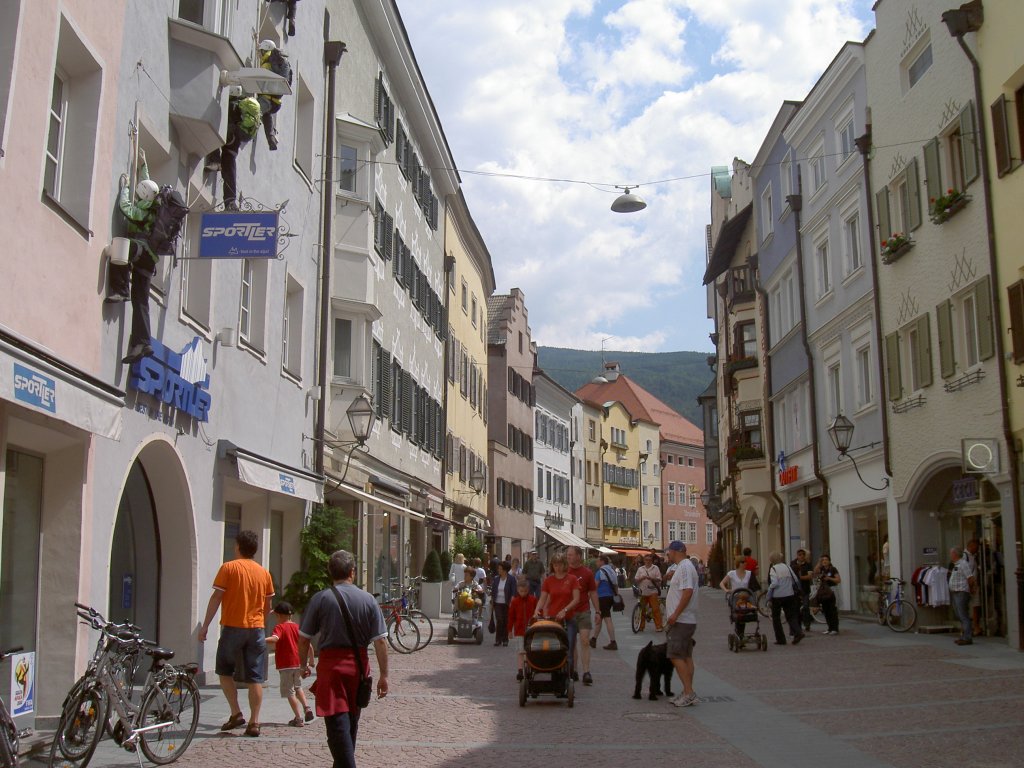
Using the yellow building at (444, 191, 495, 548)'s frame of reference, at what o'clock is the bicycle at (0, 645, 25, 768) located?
The bicycle is roughly at 3 o'clock from the yellow building.

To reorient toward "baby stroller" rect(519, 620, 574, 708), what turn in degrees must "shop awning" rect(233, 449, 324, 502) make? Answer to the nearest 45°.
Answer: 0° — it already faces it

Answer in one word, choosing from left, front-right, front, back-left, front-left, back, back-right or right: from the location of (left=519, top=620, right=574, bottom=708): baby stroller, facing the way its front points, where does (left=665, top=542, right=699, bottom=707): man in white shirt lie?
left

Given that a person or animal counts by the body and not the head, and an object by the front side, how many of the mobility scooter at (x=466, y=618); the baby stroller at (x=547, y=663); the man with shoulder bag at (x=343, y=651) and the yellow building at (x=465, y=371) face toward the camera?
2

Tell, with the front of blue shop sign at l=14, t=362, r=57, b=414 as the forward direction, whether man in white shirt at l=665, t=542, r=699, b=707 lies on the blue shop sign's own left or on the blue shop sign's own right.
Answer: on the blue shop sign's own left

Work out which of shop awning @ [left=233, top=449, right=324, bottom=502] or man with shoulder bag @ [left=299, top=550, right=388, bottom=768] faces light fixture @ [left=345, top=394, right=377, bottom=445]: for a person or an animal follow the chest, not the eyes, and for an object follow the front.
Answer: the man with shoulder bag

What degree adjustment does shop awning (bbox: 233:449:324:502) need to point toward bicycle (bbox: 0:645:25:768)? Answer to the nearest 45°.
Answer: approximately 45° to its right

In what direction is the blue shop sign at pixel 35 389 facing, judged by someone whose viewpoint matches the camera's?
facing the viewer and to the right of the viewer

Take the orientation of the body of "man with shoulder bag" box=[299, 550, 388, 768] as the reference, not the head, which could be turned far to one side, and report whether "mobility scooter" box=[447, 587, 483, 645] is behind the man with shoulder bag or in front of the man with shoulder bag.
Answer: in front

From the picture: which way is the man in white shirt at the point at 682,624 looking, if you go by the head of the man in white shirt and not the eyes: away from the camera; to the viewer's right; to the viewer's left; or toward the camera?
to the viewer's left

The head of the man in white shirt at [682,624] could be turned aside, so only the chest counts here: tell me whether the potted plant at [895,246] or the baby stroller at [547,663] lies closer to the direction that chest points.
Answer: the baby stroller

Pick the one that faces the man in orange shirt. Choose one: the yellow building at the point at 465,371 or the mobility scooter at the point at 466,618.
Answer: the mobility scooter

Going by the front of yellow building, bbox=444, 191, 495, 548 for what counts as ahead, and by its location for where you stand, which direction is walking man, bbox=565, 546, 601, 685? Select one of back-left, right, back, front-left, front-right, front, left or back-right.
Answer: right

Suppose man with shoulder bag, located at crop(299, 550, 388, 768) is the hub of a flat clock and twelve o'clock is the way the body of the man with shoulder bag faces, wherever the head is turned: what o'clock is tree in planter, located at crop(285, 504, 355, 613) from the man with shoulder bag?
The tree in planter is roughly at 12 o'clock from the man with shoulder bag.

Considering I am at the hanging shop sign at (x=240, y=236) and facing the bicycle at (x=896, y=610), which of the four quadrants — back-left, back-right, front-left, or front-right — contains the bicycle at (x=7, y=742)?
back-right

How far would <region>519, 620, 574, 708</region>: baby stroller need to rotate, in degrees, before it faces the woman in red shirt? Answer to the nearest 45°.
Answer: approximately 180°

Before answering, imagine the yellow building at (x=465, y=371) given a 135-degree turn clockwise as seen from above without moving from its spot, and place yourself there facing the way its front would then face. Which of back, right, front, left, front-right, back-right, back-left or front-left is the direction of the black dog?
front-left
